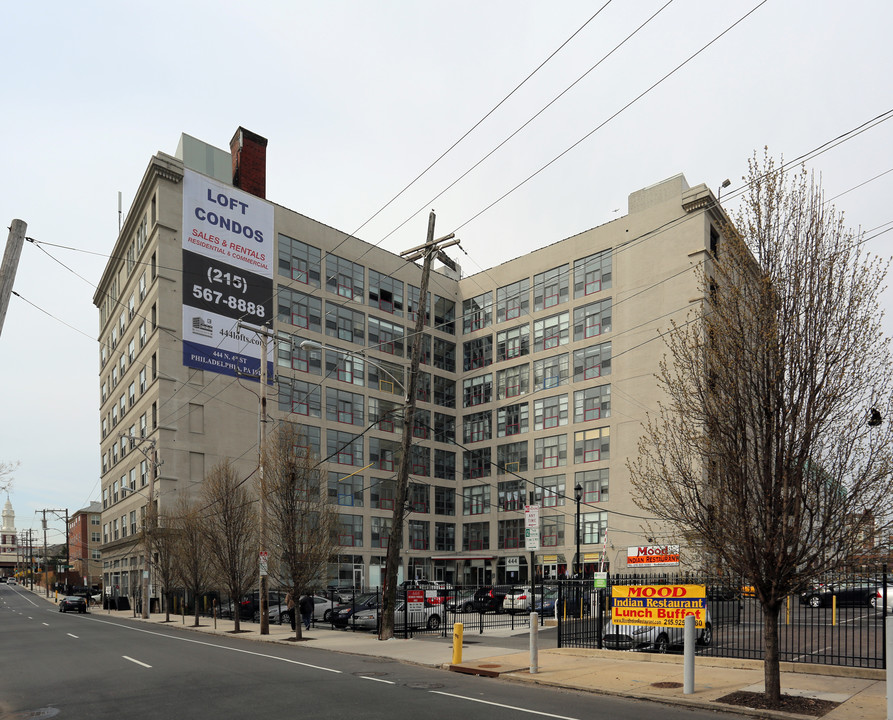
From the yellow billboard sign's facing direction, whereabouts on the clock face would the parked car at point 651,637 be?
The parked car is roughly at 6 o'clock from the yellow billboard sign.

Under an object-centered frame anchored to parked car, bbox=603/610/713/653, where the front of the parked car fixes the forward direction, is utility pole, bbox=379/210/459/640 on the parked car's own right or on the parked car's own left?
on the parked car's own right

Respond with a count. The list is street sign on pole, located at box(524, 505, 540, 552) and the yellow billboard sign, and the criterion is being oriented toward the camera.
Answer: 2

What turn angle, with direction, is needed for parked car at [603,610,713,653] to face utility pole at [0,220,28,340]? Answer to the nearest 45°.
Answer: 0° — it already faces it
